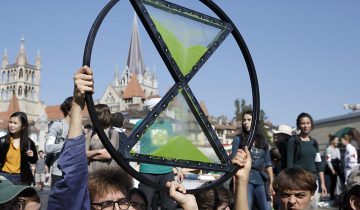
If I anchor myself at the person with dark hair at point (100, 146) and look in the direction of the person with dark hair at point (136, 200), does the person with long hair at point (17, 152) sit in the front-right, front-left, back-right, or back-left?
back-right

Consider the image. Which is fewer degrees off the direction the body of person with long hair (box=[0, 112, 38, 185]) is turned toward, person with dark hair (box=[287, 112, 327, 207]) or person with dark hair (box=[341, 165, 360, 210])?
the person with dark hair (box=[341, 165, 360, 210])

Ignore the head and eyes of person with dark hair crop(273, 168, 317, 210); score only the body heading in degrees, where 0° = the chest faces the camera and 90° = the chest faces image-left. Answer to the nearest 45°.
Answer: approximately 0°

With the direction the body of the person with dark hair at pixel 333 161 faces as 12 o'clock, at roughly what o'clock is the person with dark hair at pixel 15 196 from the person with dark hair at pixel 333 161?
the person with dark hair at pixel 15 196 is roughly at 2 o'clock from the person with dark hair at pixel 333 161.

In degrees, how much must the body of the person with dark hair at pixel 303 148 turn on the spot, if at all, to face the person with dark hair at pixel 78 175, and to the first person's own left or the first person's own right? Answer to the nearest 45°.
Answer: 0° — they already face them

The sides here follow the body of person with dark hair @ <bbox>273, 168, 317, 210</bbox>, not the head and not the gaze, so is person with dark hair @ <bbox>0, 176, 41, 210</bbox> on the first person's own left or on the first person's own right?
on the first person's own right

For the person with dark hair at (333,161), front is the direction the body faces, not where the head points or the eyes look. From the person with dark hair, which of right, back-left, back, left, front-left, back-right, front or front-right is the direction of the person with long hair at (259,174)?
front-right

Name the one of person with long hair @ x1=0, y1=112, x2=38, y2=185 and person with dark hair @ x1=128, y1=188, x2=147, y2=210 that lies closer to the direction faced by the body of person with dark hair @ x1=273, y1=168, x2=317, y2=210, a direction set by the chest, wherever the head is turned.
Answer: the person with dark hair

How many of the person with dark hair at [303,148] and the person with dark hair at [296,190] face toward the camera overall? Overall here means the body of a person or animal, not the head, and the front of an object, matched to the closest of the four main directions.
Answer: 2

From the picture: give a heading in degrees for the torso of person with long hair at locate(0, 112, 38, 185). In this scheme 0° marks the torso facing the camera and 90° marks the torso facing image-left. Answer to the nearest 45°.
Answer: approximately 45°

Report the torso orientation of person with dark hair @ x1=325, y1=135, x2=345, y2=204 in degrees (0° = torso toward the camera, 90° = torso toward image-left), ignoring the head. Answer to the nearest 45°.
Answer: approximately 315°

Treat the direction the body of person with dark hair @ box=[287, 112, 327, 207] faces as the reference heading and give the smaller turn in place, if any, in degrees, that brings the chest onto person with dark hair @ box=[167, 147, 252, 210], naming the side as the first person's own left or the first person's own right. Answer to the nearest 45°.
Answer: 0° — they already face them
